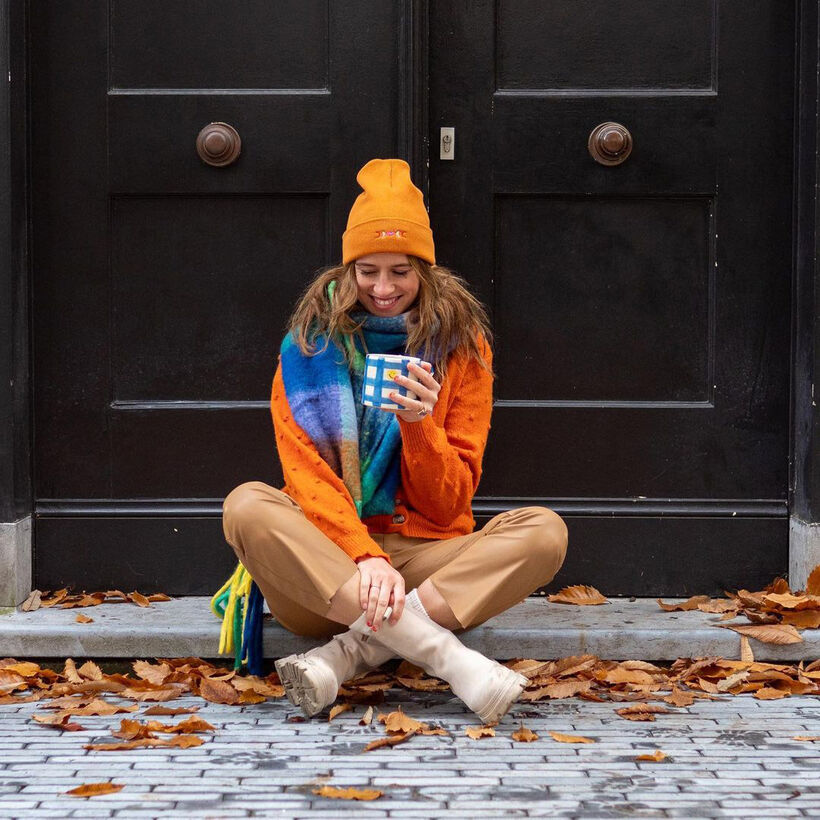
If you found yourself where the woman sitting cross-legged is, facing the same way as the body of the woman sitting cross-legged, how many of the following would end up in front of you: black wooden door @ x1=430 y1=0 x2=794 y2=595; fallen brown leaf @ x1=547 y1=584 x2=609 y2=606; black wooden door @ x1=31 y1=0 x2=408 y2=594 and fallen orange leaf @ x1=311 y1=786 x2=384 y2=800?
1

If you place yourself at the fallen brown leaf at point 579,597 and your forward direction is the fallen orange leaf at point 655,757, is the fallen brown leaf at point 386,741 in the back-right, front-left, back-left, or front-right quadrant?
front-right

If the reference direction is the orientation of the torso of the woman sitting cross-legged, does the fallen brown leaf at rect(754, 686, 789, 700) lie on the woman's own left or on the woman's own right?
on the woman's own left

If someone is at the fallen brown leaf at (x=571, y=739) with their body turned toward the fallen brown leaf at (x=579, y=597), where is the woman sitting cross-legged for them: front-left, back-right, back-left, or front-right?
front-left

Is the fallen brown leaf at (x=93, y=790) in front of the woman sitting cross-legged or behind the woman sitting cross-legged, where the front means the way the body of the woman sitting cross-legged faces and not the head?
in front

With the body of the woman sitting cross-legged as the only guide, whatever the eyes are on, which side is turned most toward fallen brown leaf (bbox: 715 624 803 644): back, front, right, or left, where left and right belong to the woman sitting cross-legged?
left

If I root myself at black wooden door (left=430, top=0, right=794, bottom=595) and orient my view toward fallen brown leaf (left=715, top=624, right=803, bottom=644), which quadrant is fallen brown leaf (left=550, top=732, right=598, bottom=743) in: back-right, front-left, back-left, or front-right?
front-right

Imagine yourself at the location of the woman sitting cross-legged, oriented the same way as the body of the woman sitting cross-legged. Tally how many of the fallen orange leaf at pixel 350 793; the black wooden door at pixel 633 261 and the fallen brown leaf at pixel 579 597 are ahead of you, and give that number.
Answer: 1

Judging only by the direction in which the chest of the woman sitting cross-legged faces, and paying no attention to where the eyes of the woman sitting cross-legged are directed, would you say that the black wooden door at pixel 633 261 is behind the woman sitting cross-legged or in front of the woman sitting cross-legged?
behind

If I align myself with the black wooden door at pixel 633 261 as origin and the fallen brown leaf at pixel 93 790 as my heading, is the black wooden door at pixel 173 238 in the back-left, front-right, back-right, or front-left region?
front-right

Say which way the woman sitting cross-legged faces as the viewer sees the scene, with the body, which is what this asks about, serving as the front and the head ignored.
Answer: toward the camera
